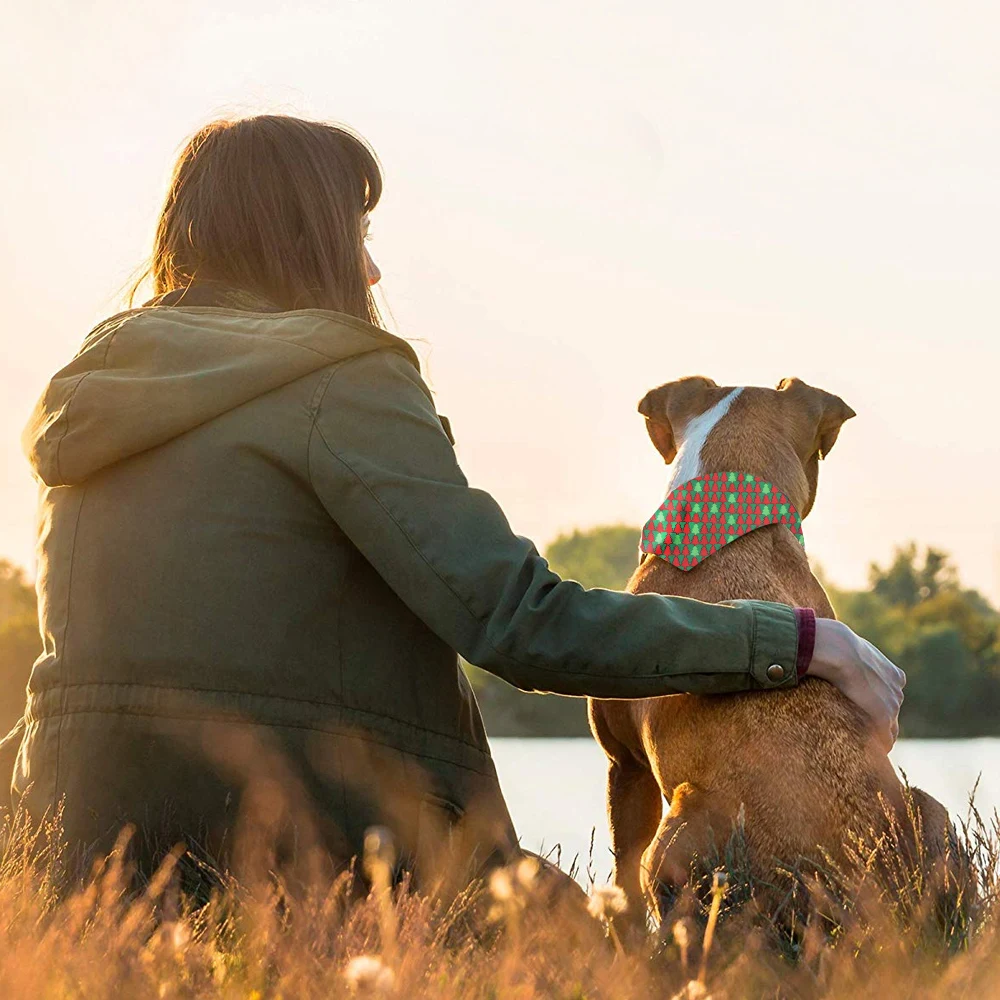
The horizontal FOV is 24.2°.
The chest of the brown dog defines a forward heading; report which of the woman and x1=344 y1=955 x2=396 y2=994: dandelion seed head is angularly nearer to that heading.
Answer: the woman

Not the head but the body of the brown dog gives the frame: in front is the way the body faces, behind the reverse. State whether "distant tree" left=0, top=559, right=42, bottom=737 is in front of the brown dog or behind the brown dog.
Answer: in front

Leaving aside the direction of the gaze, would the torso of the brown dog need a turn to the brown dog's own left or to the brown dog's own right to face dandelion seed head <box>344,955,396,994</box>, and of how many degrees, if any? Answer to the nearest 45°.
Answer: approximately 135° to the brown dog's own left

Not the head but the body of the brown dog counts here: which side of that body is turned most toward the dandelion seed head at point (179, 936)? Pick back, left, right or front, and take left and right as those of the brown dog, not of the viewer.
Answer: left

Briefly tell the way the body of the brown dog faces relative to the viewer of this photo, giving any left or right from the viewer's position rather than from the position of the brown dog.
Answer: facing away from the viewer and to the left of the viewer

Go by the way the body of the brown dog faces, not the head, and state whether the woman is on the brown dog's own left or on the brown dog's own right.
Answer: on the brown dog's own left

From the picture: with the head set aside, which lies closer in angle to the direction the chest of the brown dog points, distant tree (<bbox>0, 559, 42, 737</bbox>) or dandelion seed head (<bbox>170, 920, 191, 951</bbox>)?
the distant tree

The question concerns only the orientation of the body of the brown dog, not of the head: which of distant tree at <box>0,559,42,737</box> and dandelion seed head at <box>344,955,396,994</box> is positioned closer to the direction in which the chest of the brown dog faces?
the distant tree
